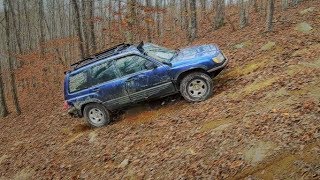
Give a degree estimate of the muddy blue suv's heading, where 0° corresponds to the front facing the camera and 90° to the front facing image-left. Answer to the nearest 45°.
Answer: approximately 270°
